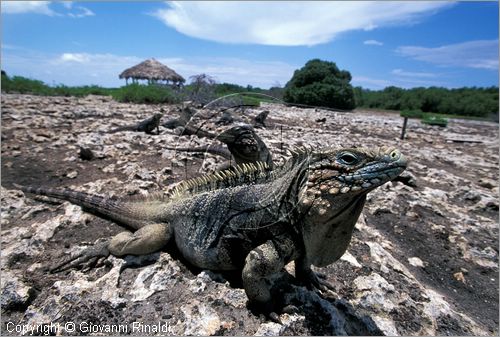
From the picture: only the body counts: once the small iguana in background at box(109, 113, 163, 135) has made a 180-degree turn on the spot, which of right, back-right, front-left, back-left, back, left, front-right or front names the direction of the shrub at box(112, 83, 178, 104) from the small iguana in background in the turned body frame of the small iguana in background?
right

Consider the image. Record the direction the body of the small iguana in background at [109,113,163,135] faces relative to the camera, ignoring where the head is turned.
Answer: to the viewer's right

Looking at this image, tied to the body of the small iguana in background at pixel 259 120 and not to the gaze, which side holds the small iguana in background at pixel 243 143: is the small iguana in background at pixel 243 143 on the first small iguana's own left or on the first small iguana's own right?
on the first small iguana's own right

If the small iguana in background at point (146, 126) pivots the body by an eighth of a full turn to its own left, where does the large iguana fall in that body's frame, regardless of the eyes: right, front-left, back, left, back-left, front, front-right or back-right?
back-right

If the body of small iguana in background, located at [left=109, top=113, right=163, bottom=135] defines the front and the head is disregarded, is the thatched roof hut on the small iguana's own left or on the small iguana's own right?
on the small iguana's own left
